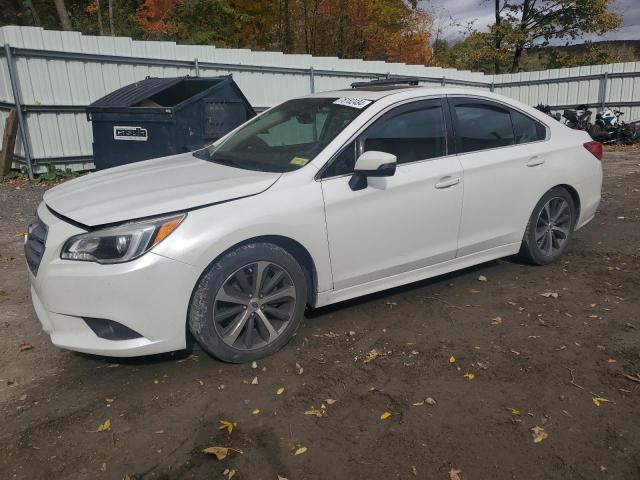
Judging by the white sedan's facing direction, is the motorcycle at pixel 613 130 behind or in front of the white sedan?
behind

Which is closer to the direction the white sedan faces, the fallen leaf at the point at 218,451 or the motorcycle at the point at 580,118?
the fallen leaf

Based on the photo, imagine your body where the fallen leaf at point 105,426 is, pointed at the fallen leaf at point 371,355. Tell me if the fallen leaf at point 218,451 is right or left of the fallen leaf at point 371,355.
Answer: right

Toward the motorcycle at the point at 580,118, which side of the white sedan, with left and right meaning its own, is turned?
back

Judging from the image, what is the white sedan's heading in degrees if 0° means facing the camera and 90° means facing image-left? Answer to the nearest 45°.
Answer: approximately 45°

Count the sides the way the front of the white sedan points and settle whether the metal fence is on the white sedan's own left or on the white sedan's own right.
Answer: on the white sedan's own right

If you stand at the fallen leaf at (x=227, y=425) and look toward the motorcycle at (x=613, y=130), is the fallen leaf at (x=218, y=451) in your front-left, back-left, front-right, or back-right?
back-right

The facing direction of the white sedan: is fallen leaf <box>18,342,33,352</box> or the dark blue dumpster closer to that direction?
the fallen leaf

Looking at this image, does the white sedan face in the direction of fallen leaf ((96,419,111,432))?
yes

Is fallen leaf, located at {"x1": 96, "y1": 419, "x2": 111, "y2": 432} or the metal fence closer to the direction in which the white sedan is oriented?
the fallen leaf
